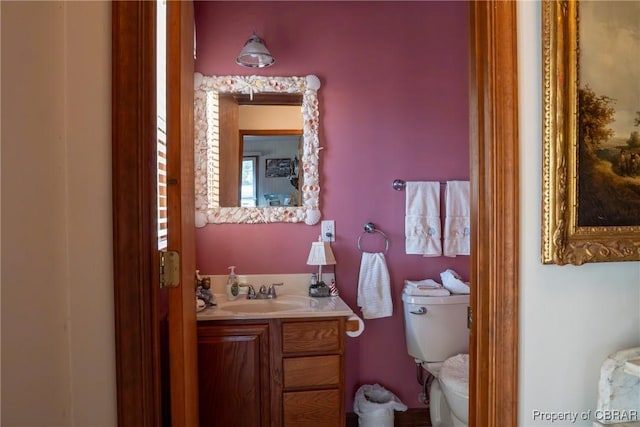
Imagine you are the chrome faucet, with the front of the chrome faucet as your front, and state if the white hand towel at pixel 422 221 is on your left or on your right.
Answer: on your left

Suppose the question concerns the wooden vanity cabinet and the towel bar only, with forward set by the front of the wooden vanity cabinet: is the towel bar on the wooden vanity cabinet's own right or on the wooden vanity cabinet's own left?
on the wooden vanity cabinet's own left

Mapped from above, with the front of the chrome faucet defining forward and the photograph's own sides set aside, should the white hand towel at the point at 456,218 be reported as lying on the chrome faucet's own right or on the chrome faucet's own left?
on the chrome faucet's own left

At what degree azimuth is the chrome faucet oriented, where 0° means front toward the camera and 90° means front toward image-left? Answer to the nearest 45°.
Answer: approximately 0°

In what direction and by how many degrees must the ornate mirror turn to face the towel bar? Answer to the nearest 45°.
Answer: approximately 90° to its left

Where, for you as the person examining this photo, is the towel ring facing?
facing the viewer

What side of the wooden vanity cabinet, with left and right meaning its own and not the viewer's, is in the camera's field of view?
front

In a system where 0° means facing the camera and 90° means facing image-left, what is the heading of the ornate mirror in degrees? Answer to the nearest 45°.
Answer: approximately 0°

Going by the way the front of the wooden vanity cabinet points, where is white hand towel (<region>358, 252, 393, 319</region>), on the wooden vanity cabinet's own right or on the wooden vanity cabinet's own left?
on the wooden vanity cabinet's own left
